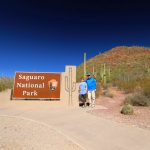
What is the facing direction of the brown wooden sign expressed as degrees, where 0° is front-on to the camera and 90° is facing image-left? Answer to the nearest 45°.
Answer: approximately 0°

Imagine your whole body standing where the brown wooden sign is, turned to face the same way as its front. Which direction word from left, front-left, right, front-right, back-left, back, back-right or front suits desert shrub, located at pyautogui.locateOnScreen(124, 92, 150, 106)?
left
